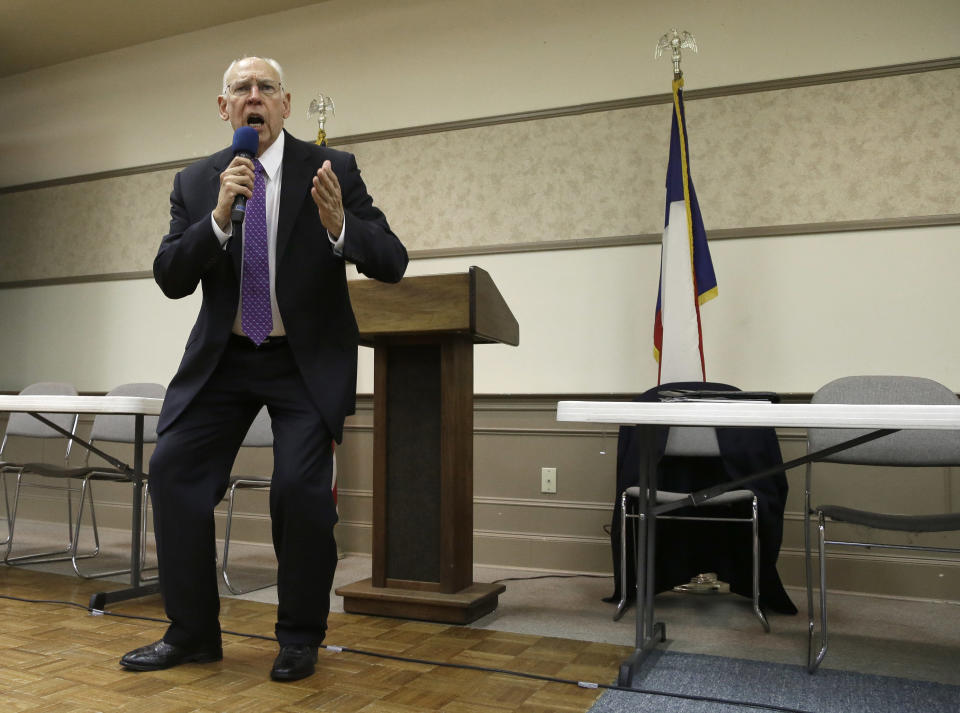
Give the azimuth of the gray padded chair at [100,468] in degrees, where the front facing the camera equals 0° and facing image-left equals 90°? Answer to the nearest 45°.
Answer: approximately 45°

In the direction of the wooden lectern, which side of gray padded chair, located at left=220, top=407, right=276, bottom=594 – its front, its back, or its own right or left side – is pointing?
left

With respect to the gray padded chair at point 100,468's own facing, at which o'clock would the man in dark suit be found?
The man in dark suit is roughly at 10 o'clock from the gray padded chair.

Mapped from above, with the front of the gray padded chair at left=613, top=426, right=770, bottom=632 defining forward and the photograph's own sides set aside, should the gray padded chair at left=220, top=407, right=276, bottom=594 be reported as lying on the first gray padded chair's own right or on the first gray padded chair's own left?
on the first gray padded chair's own right

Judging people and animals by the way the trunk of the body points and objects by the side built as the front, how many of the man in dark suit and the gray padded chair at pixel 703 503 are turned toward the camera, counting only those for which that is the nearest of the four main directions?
2

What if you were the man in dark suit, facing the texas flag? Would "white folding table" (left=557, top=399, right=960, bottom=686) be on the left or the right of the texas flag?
right

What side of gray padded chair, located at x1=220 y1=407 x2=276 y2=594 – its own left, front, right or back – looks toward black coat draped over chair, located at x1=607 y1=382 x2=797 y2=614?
left

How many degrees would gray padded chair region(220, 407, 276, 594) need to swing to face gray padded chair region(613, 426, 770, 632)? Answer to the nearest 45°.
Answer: approximately 90° to its left
